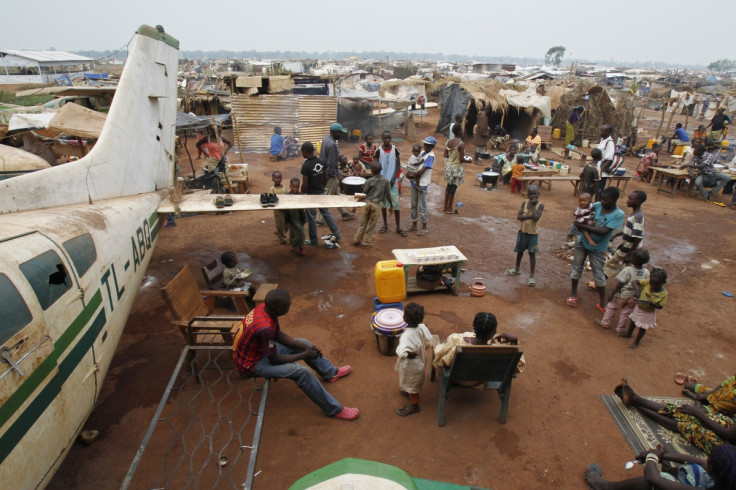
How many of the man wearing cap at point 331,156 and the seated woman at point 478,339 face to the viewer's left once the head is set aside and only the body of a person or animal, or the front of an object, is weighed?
0

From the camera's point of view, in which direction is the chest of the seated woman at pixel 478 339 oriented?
away from the camera

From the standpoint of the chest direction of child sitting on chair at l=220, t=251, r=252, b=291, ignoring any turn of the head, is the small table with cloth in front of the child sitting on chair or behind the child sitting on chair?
in front

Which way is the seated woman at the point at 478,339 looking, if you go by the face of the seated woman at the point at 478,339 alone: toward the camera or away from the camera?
away from the camera

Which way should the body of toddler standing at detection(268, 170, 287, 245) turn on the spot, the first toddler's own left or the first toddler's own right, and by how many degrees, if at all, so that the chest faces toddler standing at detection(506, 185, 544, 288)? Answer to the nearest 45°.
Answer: approximately 45° to the first toddler's own left

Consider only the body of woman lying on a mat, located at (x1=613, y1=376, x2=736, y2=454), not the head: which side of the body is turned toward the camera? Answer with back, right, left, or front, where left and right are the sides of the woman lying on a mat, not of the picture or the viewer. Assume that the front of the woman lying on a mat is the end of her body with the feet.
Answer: left

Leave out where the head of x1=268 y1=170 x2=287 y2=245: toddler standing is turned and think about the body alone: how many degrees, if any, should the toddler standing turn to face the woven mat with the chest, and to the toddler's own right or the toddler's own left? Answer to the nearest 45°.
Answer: approximately 45° to the toddler's own left

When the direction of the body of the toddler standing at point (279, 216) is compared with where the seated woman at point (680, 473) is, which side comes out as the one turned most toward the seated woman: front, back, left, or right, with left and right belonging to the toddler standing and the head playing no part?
front

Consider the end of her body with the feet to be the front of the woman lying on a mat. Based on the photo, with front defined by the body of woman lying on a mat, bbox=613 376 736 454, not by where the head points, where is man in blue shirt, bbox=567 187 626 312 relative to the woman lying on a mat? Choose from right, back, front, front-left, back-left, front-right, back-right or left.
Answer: front-right

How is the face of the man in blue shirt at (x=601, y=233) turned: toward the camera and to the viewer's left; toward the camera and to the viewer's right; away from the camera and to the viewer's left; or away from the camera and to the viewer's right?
toward the camera and to the viewer's left

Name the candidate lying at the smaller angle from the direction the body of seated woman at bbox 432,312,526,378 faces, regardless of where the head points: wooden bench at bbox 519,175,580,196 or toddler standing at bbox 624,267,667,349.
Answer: the wooden bench

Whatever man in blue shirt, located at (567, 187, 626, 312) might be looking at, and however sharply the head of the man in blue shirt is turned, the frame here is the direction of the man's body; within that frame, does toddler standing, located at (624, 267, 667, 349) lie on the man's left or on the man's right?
on the man's left
